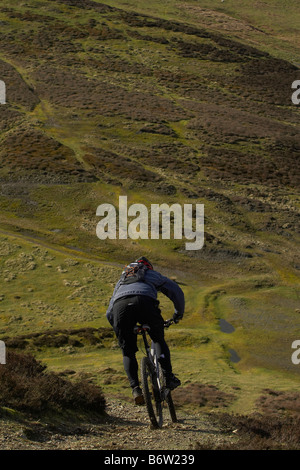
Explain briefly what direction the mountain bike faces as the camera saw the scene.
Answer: facing away from the viewer

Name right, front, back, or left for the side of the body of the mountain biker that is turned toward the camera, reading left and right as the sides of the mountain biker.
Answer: back
